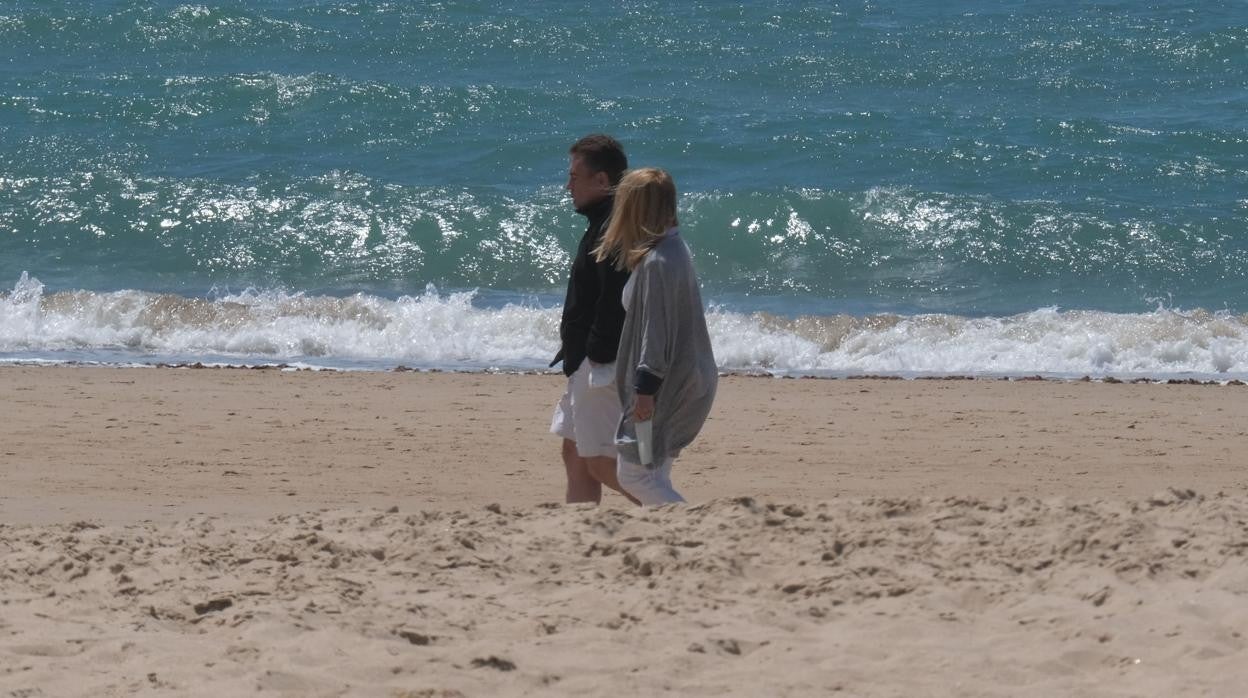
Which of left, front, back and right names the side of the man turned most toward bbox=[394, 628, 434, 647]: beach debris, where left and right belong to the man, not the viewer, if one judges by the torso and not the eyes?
left

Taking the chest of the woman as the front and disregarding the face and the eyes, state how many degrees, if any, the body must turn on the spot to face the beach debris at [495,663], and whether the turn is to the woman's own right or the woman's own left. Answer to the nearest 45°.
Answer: approximately 90° to the woman's own left

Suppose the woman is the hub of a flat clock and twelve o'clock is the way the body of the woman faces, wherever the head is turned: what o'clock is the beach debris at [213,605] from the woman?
The beach debris is roughly at 11 o'clock from the woman.

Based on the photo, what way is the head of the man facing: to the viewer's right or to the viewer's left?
to the viewer's left

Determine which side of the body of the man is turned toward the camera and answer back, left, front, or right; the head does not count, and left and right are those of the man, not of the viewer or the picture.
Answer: left

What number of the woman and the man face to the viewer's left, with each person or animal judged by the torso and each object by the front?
2

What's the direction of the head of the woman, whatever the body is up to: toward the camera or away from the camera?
away from the camera

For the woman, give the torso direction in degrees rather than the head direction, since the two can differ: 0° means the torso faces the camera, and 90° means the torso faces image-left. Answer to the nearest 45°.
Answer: approximately 90°
